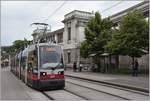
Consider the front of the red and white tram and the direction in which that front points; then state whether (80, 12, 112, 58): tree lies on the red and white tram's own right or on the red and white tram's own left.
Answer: on the red and white tram's own left

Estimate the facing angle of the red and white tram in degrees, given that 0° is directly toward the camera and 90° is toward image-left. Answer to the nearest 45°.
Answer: approximately 315°
